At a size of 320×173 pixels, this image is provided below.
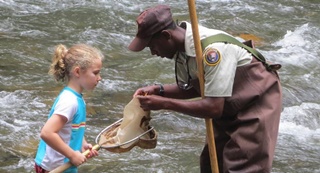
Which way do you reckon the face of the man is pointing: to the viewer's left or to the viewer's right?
to the viewer's left

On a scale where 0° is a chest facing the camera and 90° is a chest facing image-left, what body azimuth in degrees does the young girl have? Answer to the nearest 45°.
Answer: approximately 270°

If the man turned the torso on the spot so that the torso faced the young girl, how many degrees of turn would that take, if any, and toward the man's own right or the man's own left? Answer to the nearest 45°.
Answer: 0° — they already face them

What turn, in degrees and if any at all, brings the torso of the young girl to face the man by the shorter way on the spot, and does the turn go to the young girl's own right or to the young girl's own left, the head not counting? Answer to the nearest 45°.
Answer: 0° — they already face them

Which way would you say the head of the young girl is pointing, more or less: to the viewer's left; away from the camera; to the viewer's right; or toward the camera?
to the viewer's right

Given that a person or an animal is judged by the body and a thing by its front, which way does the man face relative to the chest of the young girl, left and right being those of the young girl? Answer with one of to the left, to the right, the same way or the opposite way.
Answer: the opposite way

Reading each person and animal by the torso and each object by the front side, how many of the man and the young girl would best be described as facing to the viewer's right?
1

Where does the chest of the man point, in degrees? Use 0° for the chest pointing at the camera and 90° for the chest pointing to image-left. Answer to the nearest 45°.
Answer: approximately 90°
